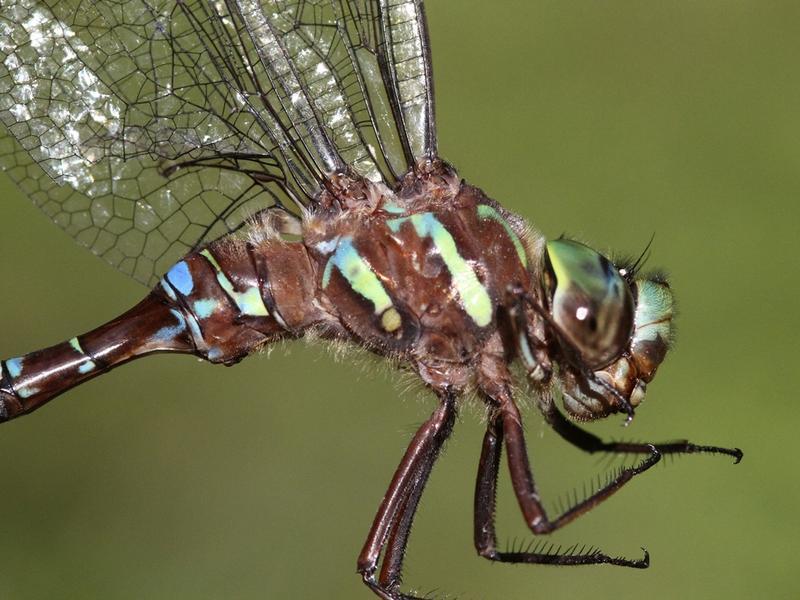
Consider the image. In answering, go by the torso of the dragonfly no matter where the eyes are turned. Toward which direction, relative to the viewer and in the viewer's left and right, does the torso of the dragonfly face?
facing to the right of the viewer
